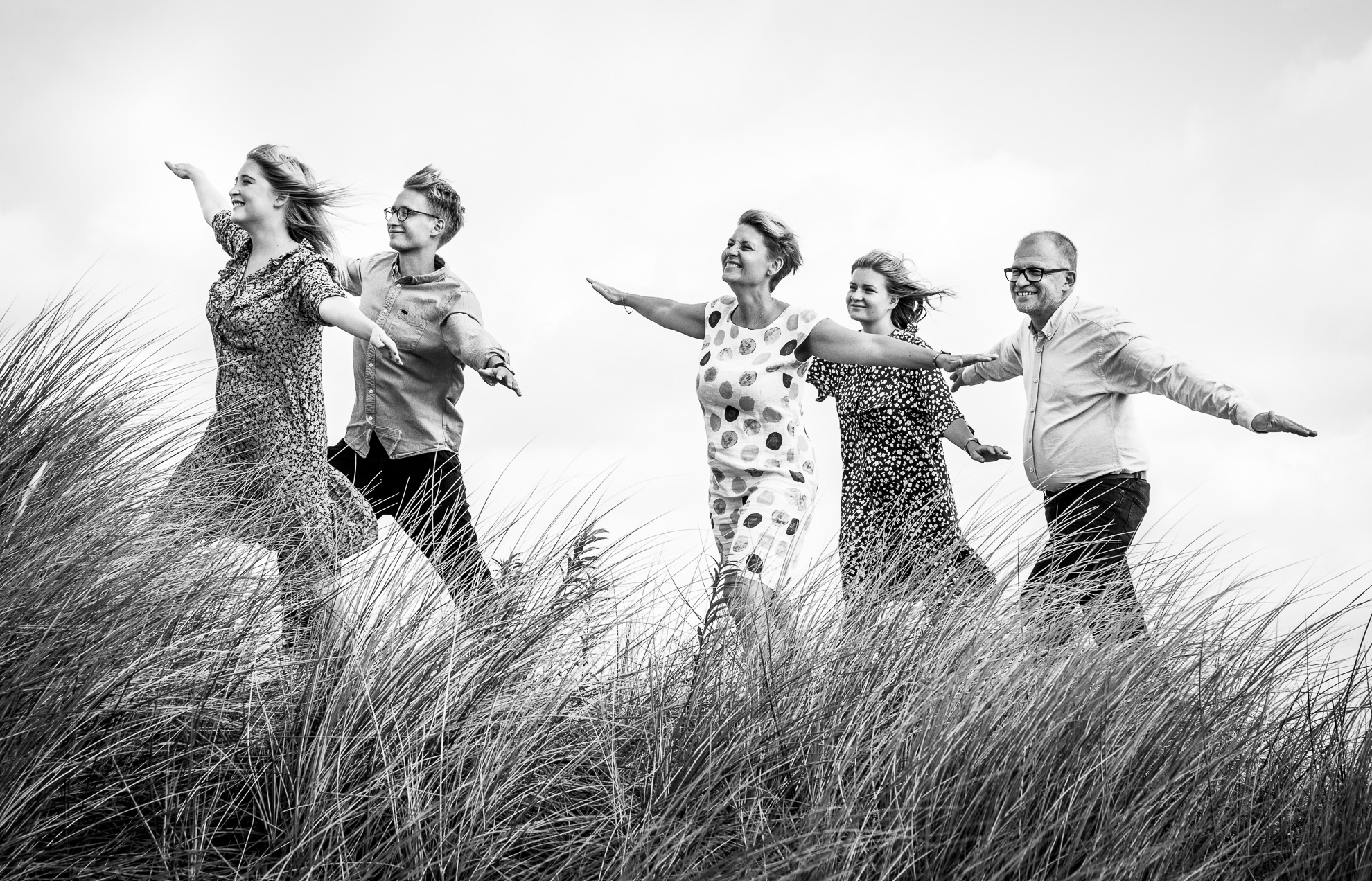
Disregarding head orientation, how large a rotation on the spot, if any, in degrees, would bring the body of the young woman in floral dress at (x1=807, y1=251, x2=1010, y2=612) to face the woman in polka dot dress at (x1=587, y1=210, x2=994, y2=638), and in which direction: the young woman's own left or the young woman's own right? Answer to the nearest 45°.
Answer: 0° — they already face them

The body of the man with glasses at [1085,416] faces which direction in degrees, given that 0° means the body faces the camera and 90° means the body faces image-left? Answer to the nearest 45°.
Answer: approximately 45°

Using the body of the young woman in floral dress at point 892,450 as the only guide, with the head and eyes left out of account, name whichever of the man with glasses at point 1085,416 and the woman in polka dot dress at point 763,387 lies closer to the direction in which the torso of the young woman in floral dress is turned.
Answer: the woman in polka dot dress

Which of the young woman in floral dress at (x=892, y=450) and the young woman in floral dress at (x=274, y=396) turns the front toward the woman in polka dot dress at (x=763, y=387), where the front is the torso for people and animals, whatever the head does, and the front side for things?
the young woman in floral dress at (x=892, y=450)

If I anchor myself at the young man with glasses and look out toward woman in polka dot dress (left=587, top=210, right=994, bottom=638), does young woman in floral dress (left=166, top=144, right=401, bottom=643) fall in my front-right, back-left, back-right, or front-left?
back-right

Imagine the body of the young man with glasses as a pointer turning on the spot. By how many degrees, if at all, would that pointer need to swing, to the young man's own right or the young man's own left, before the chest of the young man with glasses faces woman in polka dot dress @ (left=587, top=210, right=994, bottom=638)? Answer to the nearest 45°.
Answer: approximately 135° to the young man's own left

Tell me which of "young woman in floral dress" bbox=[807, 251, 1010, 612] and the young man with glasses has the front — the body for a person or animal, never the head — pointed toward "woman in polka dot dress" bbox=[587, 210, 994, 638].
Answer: the young woman in floral dress

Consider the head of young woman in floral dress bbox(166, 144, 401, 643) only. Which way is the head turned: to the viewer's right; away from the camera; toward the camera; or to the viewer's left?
to the viewer's left

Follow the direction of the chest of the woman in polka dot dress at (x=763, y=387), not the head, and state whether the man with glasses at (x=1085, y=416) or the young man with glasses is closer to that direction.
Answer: the young man with glasses

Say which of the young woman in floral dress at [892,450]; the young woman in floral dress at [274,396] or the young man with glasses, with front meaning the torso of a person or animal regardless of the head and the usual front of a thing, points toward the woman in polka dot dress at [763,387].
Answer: the young woman in floral dress at [892,450]

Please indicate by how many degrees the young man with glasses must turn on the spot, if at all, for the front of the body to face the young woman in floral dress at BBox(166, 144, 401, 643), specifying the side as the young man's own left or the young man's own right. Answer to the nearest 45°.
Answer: approximately 45° to the young man's own right

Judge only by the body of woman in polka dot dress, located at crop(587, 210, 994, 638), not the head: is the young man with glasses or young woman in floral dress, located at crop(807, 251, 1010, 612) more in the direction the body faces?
the young man with glasses
